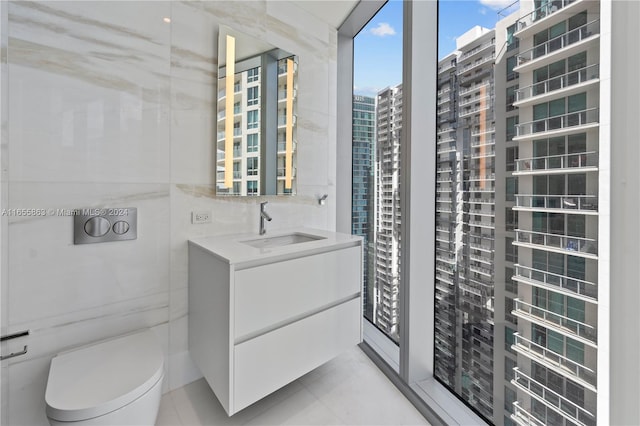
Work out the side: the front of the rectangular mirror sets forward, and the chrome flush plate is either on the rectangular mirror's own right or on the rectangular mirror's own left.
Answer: on the rectangular mirror's own right

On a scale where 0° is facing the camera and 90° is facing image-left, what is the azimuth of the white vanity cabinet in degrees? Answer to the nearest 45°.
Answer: approximately 315°

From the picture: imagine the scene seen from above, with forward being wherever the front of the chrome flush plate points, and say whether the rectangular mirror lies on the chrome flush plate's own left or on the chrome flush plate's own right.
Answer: on the chrome flush plate's own left

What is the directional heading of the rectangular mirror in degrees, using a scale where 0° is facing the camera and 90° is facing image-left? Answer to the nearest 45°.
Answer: approximately 315°

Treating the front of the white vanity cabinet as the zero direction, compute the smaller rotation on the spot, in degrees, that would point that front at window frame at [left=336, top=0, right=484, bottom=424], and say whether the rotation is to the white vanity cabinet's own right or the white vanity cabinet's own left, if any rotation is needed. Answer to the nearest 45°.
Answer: approximately 45° to the white vanity cabinet's own left

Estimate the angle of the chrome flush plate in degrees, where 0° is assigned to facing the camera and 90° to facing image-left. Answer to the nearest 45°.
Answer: approximately 0°
